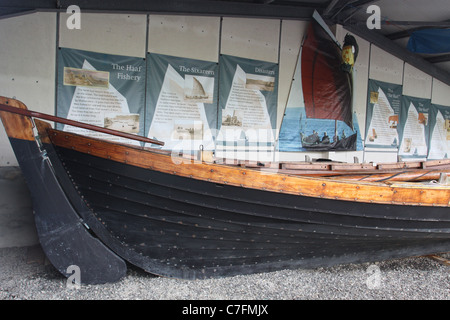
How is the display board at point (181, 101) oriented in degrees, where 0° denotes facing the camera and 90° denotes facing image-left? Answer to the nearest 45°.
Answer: approximately 45°

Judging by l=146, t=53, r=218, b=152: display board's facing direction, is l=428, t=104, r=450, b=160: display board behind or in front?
behind

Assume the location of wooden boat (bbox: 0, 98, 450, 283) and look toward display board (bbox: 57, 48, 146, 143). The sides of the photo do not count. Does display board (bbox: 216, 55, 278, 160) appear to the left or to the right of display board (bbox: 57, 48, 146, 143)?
right

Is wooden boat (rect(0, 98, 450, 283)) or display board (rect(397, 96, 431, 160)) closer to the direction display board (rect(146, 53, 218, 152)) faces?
the wooden boat

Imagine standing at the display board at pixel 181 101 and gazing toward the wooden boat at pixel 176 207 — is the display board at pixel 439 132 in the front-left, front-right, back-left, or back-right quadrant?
back-left
